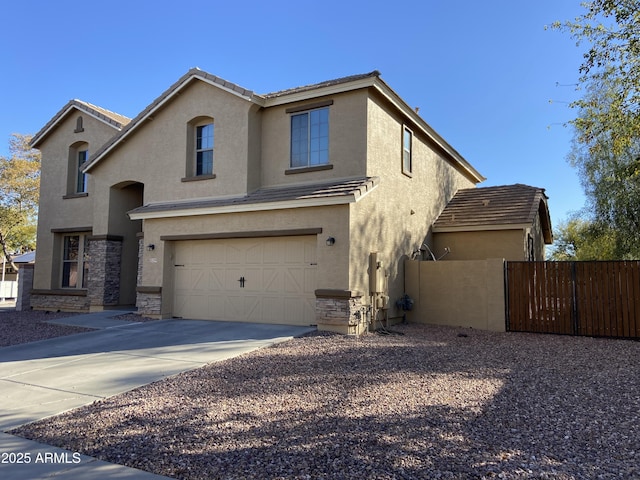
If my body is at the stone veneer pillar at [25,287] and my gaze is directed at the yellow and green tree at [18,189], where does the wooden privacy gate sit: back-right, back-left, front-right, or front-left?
back-right

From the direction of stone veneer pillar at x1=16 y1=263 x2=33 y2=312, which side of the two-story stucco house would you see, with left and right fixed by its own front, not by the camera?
right

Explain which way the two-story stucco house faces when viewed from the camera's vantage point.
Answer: facing the viewer and to the left of the viewer

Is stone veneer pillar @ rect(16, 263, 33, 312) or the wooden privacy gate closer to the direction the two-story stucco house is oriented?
the stone veneer pillar

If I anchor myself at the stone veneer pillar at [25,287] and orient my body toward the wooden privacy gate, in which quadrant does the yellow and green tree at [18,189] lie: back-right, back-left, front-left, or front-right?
back-left

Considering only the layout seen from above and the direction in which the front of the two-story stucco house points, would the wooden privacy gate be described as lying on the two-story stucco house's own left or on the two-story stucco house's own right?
on the two-story stucco house's own left

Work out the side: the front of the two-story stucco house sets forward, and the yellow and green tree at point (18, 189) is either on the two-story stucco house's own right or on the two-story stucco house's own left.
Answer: on the two-story stucco house's own right

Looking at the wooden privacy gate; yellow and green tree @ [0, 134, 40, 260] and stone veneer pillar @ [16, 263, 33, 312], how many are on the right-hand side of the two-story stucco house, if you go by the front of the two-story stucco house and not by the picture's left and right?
2
